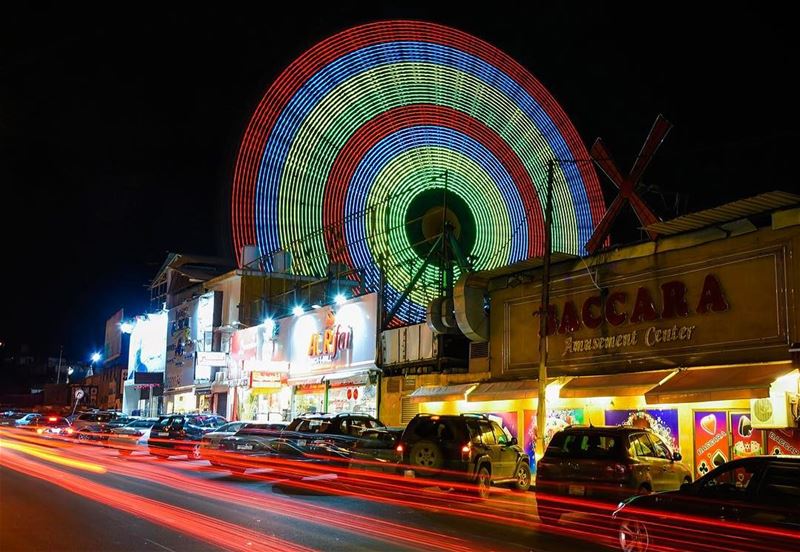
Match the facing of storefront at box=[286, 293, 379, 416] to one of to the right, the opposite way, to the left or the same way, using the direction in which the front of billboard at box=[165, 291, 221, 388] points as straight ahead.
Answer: the same way

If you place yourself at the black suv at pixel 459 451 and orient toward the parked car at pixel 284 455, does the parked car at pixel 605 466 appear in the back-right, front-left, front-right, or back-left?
back-left

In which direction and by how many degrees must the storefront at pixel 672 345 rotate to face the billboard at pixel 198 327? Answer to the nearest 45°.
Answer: approximately 90° to its right

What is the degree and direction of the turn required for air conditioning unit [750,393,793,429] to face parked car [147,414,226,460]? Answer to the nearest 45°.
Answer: approximately 45° to its right

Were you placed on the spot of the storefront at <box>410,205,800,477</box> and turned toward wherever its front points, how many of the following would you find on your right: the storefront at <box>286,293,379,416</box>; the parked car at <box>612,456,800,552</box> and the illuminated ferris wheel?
2

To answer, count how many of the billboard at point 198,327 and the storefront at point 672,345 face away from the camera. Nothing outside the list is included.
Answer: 0

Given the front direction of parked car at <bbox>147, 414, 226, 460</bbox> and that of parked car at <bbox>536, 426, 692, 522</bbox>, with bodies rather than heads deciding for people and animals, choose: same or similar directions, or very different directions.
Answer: same or similar directions

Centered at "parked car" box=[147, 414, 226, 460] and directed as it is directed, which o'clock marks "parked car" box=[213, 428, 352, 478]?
"parked car" box=[213, 428, 352, 478] is roughly at 4 o'clock from "parked car" box=[147, 414, 226, 460].

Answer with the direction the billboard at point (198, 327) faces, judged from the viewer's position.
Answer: facing the viewer and to the left of the viewer

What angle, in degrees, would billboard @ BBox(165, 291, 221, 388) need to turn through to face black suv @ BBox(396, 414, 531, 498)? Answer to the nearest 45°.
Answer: approximately 45° to its left

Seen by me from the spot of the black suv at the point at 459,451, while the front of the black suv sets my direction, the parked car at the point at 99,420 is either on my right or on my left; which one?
on my left

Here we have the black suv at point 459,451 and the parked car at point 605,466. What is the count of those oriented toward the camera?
0

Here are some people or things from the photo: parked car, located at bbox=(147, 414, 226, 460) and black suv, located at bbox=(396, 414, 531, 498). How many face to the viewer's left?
0
